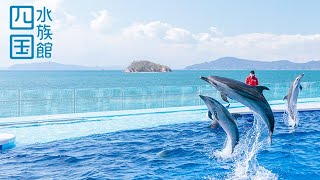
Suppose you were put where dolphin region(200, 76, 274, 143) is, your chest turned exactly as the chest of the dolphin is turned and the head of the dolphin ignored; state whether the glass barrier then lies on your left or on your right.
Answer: on your right

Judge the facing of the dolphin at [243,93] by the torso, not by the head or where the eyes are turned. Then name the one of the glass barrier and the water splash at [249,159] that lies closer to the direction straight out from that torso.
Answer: the glass barrier

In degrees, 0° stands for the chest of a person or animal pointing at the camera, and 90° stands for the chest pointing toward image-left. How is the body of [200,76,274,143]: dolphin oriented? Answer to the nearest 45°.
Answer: approximately 90°
